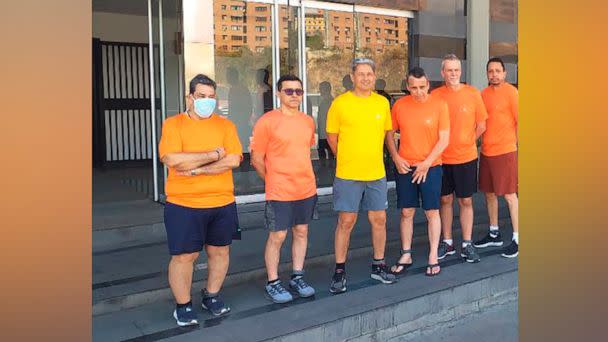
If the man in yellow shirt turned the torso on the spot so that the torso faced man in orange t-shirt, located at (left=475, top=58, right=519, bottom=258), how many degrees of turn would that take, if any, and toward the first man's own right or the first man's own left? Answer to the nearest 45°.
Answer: approximately 135° to the first man's own left

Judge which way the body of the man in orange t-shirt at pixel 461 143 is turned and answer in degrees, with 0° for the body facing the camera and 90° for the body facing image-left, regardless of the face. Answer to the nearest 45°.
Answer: approximately 0°

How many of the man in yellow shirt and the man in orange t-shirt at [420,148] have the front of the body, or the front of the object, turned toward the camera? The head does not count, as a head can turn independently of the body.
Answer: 2

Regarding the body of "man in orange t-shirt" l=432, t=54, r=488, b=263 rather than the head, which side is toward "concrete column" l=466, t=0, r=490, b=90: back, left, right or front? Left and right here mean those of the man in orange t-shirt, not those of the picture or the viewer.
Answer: back
